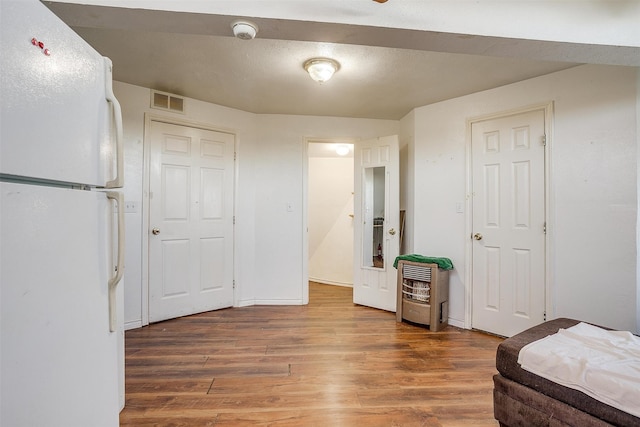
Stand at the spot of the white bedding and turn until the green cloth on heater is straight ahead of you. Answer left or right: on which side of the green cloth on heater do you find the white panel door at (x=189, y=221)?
left

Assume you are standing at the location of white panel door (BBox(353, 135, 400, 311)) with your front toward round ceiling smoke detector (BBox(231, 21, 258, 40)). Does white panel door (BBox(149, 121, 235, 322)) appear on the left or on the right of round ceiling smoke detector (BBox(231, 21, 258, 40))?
right

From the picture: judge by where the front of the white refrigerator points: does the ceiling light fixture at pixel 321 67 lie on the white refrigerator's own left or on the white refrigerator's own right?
on the white refrigerator's own left

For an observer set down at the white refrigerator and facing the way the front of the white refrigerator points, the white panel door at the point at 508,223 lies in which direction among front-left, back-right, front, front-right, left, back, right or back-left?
front-left

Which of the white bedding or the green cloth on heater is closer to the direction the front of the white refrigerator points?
the white bedding

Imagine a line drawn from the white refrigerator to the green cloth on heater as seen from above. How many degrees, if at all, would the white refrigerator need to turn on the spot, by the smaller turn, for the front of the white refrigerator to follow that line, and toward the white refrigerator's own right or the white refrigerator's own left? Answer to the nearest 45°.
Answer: approximately 45° to the white refrigerator's own left

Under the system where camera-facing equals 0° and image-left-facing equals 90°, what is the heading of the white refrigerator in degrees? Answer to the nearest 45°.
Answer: approximately 315°

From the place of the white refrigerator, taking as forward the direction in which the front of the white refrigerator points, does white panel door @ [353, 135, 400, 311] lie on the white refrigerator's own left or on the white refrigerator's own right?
on the white refrigerator's own left

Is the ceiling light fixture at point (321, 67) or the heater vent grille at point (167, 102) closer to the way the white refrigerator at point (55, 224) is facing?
the ceiling light fixture

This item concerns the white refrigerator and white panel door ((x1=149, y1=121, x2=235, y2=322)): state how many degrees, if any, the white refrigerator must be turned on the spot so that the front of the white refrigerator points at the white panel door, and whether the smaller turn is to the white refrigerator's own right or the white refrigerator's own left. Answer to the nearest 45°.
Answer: approximately 90° to the white refrigerator's own left

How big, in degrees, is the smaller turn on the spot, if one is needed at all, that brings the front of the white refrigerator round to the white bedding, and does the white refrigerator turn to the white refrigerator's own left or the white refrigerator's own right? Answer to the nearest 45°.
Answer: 0° — it already faces it

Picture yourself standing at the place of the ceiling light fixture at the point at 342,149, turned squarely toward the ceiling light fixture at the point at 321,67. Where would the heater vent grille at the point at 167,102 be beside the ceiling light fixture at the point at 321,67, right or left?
right

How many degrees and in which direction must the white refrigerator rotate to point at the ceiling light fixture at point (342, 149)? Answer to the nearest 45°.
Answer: approximately 90° to its left
